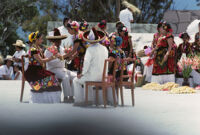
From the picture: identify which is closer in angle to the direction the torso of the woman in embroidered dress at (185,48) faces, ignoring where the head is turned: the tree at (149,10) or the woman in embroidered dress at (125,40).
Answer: the woman in embroidered dress

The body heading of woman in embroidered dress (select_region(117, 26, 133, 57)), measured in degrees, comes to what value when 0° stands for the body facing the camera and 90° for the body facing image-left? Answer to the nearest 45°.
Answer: approximately 45°

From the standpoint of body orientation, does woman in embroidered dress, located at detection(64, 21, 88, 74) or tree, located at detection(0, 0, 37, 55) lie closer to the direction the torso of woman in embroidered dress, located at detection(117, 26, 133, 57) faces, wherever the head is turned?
the woman in embroidered dress

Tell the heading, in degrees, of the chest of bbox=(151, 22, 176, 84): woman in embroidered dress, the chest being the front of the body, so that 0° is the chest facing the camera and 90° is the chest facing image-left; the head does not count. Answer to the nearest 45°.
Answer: approximately 45°

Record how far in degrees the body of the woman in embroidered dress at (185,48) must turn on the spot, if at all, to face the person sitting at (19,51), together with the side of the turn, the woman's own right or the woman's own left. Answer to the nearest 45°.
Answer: approximately 90° to the woman's own right
